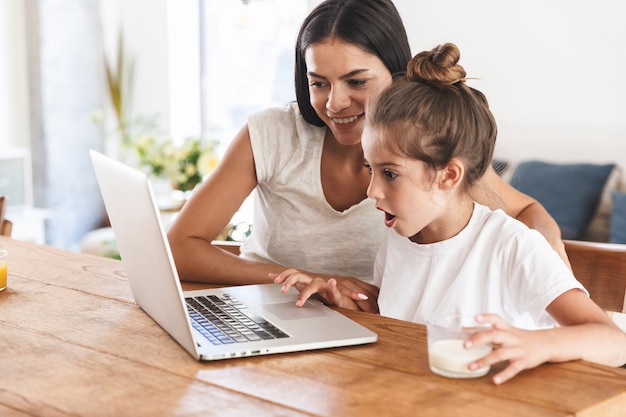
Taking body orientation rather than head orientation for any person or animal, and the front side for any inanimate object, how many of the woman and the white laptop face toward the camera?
1

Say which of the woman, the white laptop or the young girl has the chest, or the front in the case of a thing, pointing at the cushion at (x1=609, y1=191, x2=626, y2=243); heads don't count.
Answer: the white laptop

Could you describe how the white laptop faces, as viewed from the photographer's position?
facing away from the viewer and to the right of the viewer

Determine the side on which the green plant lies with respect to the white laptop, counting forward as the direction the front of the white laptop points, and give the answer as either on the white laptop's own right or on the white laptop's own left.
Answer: on the white laptop's own left

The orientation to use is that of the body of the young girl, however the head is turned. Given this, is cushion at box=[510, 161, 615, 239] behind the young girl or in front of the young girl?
behind

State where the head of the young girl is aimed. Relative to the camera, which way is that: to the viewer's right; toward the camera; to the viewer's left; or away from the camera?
to the viewer's left

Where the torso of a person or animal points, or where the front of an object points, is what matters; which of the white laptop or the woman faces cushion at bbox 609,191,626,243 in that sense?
the white laptop

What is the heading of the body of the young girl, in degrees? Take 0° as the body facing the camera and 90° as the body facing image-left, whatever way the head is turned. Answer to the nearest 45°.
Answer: approximately 45°

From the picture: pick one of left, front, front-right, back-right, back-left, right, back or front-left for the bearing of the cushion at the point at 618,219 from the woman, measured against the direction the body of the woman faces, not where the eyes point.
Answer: back-left

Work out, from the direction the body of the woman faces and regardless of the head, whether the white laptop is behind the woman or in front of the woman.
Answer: in front

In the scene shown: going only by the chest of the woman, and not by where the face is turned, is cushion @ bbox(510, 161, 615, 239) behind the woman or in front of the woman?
behind

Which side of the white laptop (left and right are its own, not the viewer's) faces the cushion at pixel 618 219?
front

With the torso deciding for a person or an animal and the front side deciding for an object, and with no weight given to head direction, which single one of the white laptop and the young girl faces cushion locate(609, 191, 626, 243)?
the white laptop

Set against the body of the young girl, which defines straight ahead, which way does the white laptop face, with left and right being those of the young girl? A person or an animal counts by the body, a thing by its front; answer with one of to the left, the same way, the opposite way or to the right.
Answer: the opposite way

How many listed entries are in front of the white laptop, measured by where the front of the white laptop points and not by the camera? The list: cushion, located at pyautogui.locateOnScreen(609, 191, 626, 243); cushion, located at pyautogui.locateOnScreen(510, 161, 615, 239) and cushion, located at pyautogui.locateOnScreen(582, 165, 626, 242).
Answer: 3
